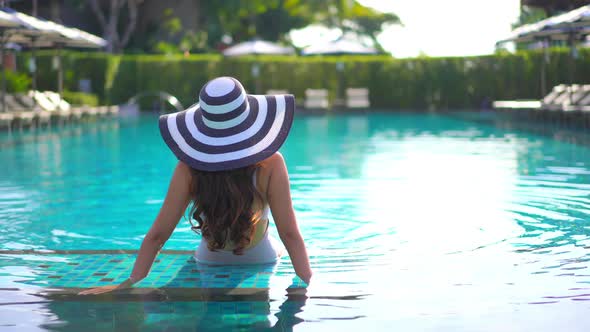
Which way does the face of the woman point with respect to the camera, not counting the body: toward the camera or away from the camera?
away from the camera

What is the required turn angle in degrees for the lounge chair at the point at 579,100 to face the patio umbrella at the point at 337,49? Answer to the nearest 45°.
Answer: approximately 45° to its right

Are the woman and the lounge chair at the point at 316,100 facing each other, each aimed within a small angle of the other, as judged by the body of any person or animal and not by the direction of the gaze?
yes

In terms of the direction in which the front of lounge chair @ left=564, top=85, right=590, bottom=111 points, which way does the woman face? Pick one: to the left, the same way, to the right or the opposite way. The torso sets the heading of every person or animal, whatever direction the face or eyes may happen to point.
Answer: to the right

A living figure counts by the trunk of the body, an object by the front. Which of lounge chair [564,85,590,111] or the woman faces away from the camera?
the woman

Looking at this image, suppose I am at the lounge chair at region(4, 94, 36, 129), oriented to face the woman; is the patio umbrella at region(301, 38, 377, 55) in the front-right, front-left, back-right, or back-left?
back-left

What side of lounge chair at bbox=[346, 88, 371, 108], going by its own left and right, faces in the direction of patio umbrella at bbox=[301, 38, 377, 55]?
back

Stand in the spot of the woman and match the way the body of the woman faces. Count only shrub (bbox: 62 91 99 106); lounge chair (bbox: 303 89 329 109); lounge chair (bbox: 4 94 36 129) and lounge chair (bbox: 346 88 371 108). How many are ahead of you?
4

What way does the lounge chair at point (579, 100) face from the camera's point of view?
to the viewer's left

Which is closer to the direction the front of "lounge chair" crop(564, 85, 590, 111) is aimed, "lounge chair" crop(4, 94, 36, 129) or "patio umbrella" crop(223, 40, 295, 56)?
the lounge chair

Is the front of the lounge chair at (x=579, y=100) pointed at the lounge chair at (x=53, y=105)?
yes

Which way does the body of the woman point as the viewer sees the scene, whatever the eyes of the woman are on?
away from the camera
